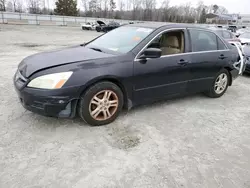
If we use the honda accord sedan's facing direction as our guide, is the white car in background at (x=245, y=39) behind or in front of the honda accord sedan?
behind

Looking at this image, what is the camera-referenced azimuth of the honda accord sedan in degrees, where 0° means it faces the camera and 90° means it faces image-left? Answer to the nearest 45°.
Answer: approximately 45°
